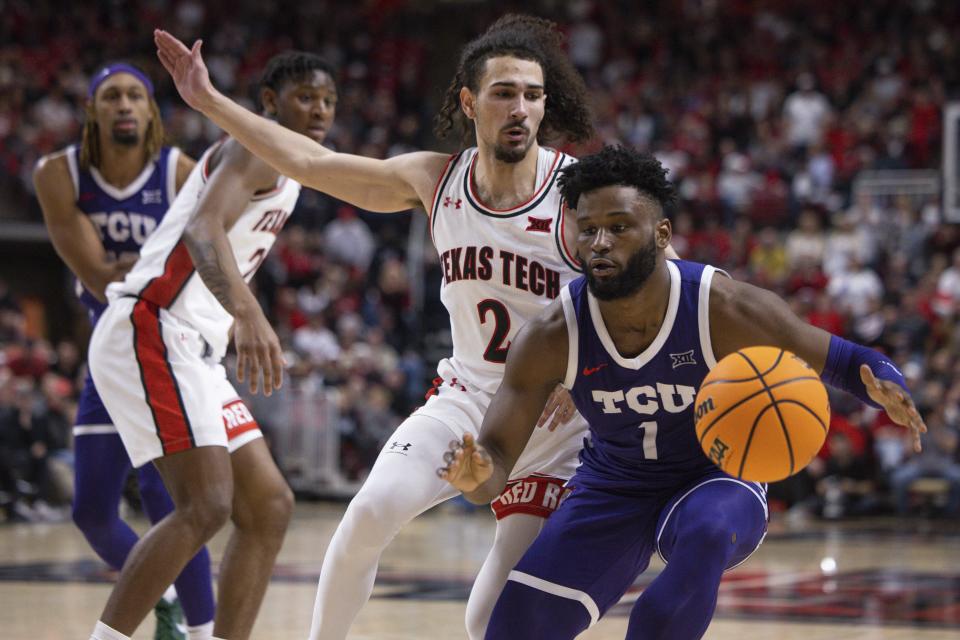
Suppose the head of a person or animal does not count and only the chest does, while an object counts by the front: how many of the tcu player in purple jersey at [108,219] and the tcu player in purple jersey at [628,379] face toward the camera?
2

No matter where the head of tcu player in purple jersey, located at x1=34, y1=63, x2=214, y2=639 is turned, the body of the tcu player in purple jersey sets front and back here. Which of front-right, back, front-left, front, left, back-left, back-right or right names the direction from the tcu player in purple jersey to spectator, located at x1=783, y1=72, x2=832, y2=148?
back-left

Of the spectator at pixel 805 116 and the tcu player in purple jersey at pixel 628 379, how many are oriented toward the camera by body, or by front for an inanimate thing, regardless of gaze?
2

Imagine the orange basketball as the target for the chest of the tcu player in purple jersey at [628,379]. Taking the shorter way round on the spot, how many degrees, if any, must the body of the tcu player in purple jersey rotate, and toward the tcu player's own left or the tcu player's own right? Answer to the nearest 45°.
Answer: approximately 45° to the tcu player's own left

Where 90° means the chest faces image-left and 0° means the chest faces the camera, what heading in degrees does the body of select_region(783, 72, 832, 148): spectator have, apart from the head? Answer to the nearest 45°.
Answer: approximately 0°

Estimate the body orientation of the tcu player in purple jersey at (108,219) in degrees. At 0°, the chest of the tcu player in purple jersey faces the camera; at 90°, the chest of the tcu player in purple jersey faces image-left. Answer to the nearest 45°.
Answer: approximately 0°

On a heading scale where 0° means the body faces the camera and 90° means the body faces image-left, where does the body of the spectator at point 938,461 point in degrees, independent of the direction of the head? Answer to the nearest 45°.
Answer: approximately 45°

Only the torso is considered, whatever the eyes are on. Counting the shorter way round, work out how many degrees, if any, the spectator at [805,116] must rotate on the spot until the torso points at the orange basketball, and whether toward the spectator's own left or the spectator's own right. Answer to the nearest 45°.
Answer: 0° — they already face it

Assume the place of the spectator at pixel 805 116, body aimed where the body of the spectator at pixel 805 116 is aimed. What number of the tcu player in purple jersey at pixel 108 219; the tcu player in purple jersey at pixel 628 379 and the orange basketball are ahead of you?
3

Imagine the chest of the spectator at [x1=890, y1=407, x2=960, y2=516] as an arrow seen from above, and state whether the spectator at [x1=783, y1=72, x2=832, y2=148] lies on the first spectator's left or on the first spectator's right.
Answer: on the first spectator's right

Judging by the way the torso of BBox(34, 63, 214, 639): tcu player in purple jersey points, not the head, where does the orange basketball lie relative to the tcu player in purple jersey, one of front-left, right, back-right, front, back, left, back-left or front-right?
front-left
